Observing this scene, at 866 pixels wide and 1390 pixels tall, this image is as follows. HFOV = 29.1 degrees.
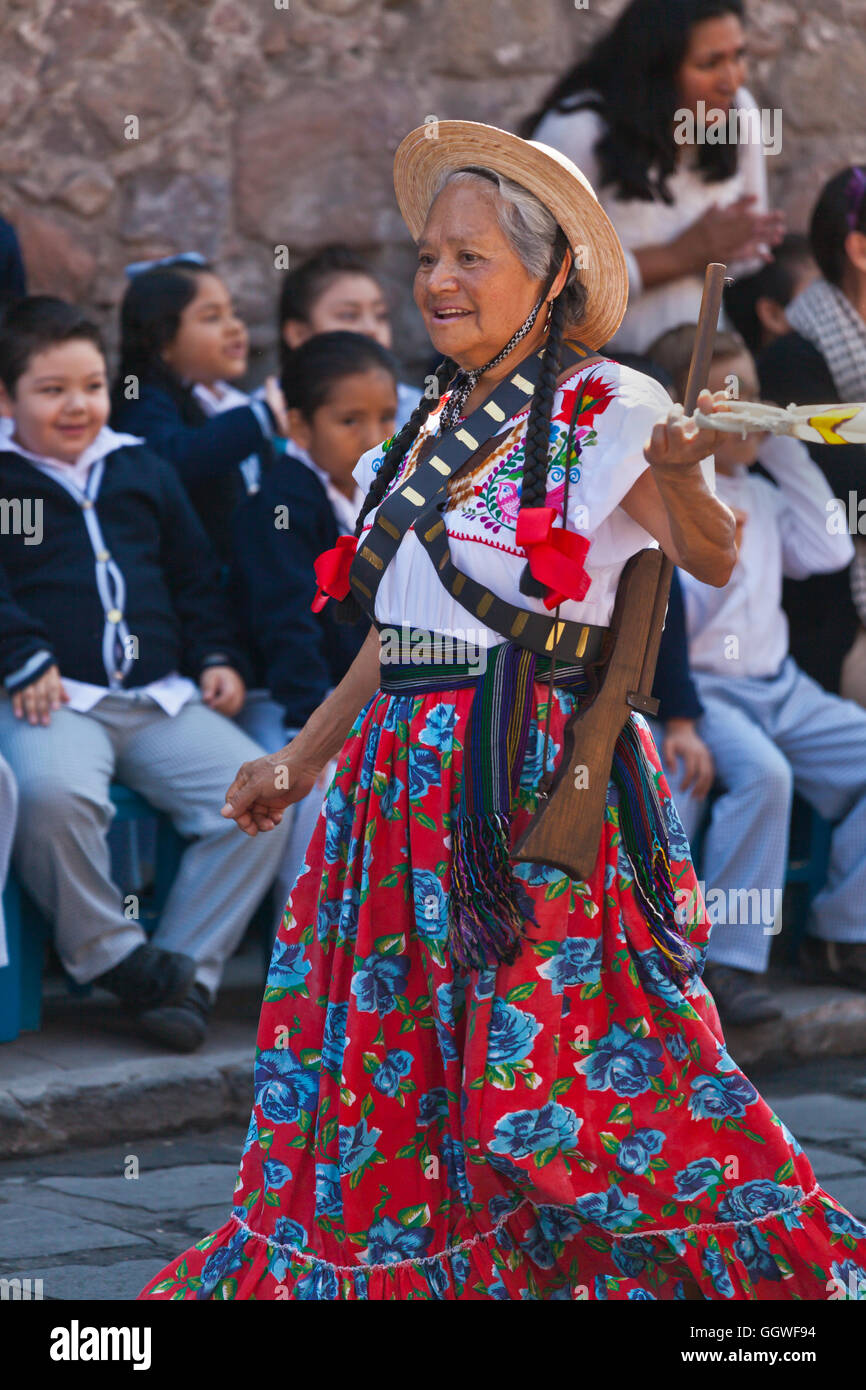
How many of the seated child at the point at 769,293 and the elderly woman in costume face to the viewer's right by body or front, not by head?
1

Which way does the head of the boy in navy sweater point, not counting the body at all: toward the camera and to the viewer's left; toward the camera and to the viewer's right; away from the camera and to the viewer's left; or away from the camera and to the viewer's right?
toward the camera and to the viewer's right

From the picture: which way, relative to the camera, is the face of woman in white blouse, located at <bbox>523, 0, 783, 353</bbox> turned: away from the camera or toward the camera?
toward the camera

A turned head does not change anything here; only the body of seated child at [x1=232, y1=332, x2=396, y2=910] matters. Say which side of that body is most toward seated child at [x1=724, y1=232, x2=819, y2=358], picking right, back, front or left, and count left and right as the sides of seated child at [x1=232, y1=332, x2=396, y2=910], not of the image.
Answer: left

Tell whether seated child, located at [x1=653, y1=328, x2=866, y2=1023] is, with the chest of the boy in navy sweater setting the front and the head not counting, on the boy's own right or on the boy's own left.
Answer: on the boy's own left

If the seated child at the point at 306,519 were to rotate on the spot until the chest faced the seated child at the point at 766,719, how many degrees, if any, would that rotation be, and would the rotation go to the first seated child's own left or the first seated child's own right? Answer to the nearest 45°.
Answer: approximately 45° to the first seated child's own left

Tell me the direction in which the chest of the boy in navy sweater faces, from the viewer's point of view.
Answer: toward the camera

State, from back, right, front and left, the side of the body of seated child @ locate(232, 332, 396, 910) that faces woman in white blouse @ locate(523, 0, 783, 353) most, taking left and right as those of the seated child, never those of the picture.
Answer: left

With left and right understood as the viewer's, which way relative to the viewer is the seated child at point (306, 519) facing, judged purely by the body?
facing the viewer and to the right of the viewer

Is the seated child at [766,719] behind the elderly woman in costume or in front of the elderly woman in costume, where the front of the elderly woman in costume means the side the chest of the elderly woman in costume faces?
behind
